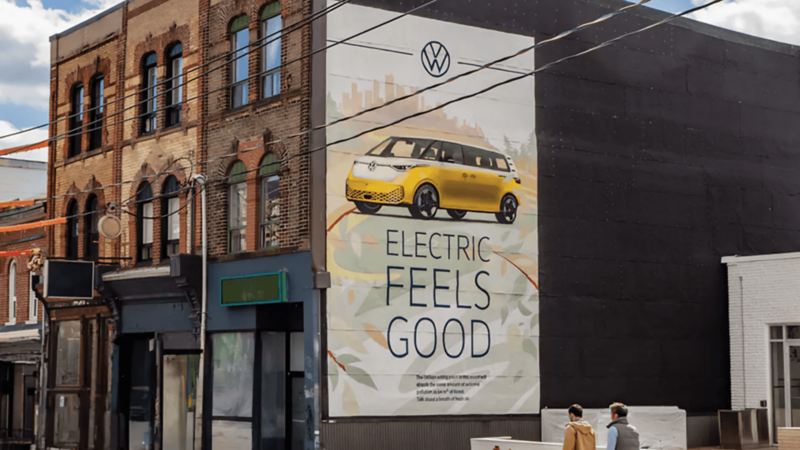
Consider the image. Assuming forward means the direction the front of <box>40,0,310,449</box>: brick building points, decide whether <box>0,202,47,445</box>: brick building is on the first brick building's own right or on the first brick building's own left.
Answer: on the first brick building's own right

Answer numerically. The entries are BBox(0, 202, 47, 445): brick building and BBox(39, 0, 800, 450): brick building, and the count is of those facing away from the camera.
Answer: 0

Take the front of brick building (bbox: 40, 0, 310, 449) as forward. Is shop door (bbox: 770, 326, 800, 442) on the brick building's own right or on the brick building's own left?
on the brick building's own left

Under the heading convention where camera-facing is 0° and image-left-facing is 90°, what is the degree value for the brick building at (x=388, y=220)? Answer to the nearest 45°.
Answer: approximately 45°

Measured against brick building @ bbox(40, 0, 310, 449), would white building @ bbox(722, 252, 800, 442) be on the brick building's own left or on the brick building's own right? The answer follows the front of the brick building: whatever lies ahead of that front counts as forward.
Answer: on the brick building's own left

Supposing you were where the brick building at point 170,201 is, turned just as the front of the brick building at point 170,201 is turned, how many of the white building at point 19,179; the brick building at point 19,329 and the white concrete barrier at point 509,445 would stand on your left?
1

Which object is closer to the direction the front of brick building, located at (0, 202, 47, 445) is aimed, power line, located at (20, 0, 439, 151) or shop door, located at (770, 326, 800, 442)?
the power line

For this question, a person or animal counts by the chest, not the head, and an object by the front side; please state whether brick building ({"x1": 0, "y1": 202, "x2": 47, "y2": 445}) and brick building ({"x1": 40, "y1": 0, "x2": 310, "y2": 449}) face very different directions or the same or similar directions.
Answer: same or similar directions

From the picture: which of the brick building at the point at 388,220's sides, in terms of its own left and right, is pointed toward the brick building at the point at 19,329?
right

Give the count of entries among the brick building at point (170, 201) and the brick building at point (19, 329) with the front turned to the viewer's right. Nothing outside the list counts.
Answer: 0

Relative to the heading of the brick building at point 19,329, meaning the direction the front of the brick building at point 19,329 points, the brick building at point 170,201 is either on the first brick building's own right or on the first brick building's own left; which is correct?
on the first brick building's own left
